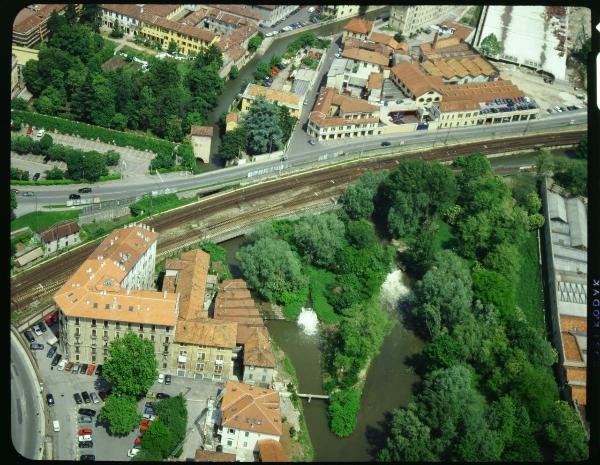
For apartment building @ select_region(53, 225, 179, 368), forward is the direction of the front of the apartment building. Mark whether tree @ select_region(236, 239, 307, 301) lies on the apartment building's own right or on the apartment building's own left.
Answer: on the apartment building's own left

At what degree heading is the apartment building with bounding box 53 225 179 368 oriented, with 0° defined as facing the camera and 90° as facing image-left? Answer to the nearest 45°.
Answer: approximately 0°

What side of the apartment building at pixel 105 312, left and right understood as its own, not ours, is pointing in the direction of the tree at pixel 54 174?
back

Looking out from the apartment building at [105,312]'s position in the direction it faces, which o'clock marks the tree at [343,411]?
The tree is roughly at 9 o'clock from the apartment building.

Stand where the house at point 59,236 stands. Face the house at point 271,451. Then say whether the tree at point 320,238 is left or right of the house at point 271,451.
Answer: left
